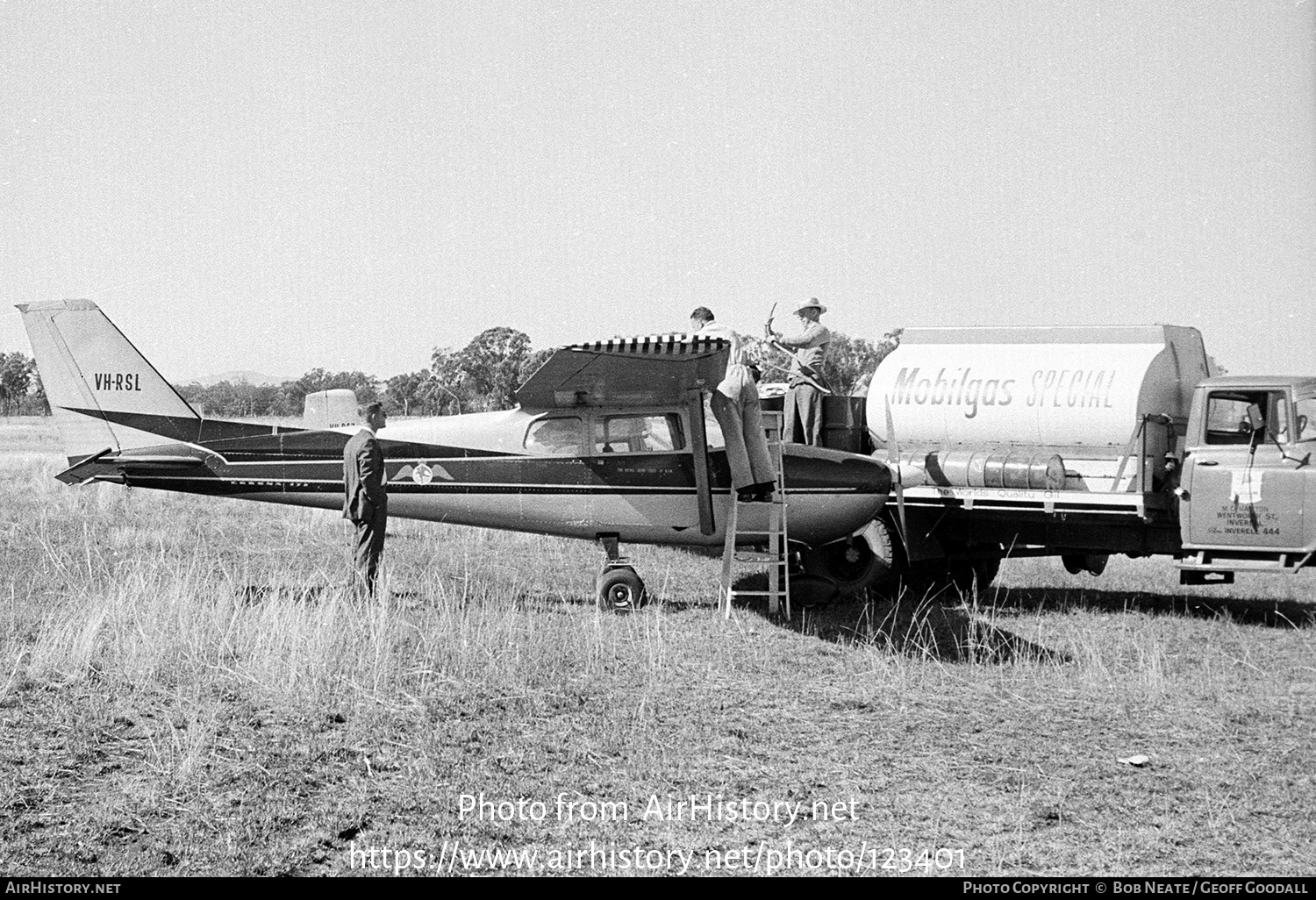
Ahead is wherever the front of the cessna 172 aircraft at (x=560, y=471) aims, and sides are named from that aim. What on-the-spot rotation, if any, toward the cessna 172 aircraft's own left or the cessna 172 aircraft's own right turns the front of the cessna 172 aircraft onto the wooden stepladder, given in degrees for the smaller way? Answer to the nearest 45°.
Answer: approximately 45° to the cessna 172 aircraft's own right

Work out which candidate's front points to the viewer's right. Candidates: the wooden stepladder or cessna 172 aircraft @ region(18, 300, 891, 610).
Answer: the cessna 172 aircraft

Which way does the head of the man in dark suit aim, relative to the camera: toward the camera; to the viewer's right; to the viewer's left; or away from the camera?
to the viewer's right

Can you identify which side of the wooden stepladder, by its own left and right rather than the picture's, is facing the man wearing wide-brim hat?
back

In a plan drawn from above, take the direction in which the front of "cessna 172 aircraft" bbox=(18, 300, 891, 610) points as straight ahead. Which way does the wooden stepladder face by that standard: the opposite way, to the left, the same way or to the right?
to the right

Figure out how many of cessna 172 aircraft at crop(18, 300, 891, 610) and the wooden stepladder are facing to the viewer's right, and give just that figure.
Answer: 1

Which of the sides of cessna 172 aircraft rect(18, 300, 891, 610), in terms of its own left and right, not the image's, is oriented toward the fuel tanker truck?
front

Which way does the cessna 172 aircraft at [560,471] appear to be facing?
to the viewer's right

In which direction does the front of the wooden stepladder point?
toward the camera
